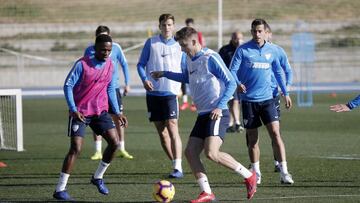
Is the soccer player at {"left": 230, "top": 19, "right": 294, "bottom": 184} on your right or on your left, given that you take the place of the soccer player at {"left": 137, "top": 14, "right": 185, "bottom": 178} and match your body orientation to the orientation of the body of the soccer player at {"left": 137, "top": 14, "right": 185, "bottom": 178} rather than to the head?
on your left

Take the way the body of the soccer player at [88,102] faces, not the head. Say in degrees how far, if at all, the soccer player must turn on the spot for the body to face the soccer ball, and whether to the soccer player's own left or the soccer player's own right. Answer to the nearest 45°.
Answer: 0° — they already face it

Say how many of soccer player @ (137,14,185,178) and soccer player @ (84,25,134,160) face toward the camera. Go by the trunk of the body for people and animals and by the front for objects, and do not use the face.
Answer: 2

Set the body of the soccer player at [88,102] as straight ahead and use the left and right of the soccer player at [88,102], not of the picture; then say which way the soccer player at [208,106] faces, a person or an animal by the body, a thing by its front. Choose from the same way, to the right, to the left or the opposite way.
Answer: to the right

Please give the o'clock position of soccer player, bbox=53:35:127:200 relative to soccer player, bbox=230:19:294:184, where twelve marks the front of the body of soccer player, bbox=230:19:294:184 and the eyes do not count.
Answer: soccer player, bbox=53:35:127:200 is roughly at 2 o'clock from soccer player, bbox=230:19:294:184.

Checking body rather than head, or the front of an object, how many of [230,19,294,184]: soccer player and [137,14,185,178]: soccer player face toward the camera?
2

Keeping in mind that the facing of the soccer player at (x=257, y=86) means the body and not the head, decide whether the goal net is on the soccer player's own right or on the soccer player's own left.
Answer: on the soccer player's own right

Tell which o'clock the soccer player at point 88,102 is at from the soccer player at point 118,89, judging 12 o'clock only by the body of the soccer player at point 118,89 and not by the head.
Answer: the soccer player at point 88,102 is roughly at 12 o'clock from the soccer player at point 118,89.

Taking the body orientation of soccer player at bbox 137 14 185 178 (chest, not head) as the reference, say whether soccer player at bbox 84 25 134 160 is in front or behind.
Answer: behind

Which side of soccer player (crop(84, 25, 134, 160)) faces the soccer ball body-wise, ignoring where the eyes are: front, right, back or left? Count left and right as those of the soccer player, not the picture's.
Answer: front

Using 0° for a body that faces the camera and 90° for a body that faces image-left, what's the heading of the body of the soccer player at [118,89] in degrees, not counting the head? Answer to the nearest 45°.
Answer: approximately 0°

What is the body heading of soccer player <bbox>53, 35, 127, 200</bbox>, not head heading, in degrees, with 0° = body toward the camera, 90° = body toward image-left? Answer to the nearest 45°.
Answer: approximately 315°
